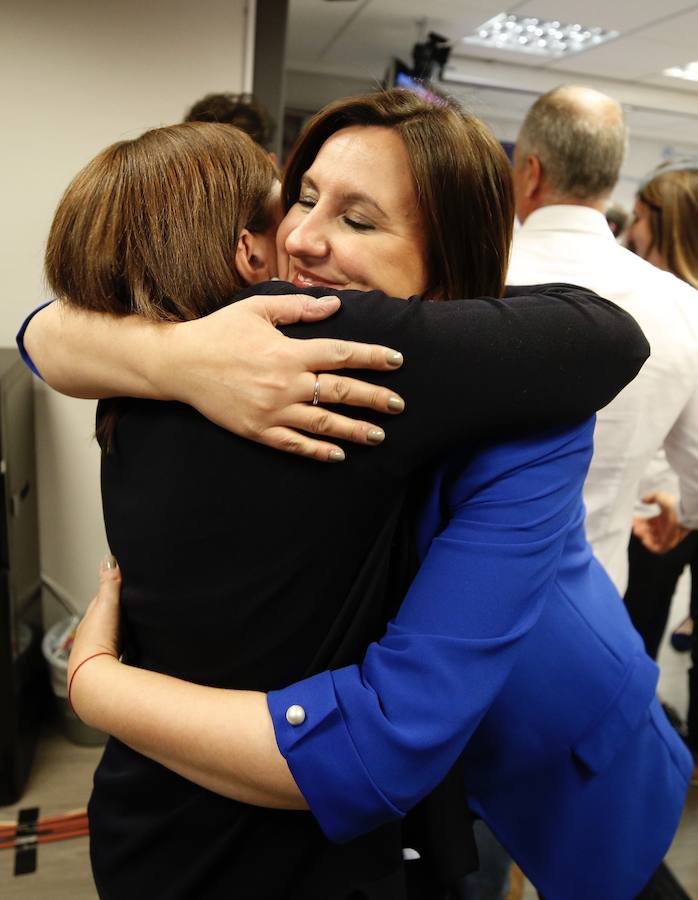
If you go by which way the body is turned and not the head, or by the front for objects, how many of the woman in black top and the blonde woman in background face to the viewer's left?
1

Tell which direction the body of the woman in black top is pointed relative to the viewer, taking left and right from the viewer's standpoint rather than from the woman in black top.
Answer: facing away from the viewer and to the right of the viewer

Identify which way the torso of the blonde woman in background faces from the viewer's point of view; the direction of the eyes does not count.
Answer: to the viewer's left

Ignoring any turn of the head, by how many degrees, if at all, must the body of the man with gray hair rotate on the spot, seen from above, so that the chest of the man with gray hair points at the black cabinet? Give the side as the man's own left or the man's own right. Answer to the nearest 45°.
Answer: approximately 45° to the man's own left

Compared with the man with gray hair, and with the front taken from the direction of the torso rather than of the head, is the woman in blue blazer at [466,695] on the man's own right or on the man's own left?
on the man's own left

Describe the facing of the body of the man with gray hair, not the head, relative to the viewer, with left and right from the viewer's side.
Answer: facing away from the viewer and to the left of the viewer

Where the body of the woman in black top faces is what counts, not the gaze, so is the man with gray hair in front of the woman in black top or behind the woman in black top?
in front

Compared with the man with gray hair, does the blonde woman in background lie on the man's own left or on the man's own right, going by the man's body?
on the man's own right

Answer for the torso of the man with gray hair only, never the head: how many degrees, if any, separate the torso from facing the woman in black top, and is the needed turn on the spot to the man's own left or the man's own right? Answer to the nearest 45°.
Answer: approximately 135° to the man's own left

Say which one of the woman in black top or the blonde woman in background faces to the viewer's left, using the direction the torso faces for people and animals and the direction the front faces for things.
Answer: the blonde woman in background
